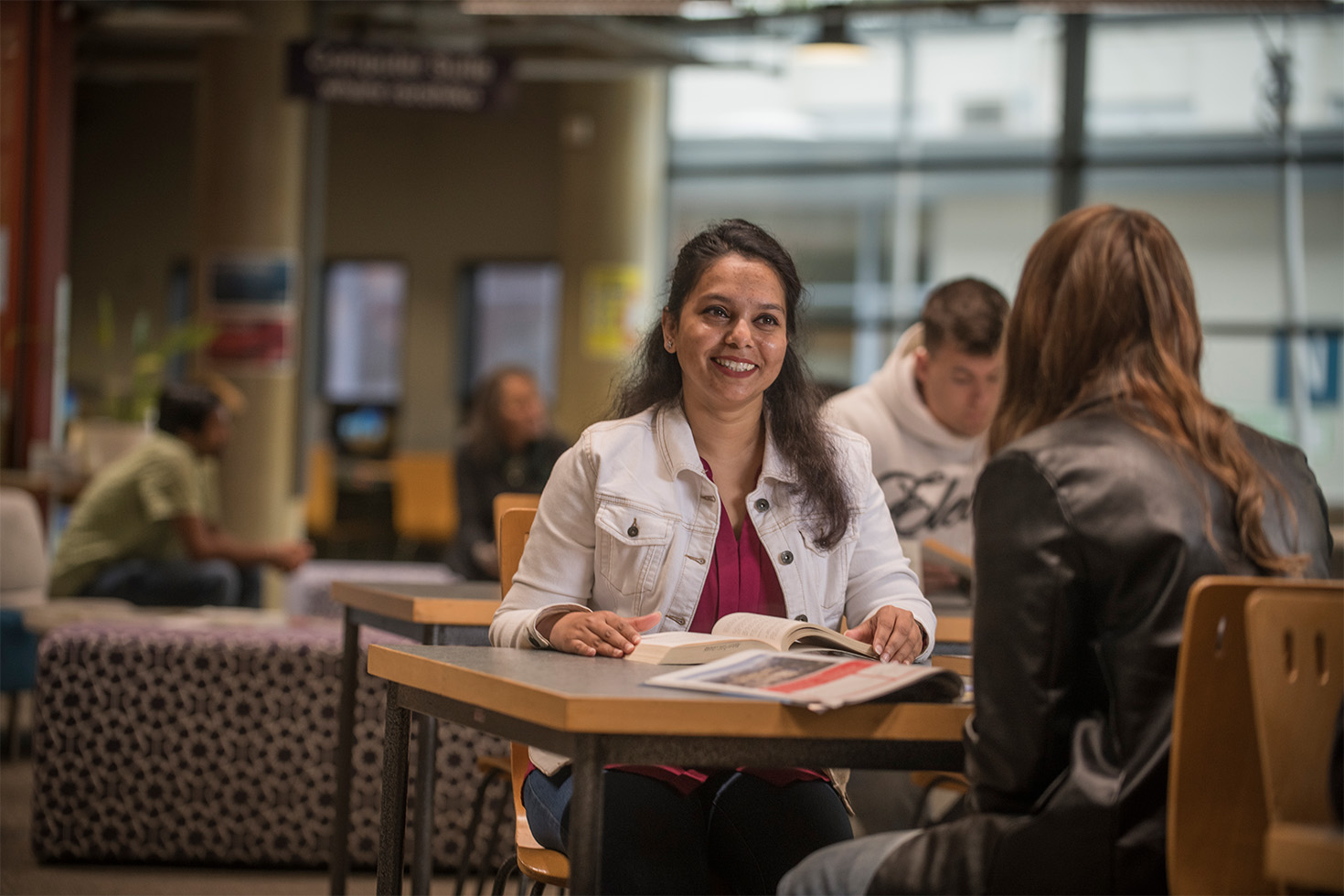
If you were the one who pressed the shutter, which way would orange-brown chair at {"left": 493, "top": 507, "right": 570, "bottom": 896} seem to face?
facing the viewer and to the right of the viewer

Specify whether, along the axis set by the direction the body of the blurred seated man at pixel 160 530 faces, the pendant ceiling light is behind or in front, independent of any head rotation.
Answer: in front

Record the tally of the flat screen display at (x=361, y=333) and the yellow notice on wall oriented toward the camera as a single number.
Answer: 2

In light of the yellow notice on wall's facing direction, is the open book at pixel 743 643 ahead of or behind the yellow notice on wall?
ahead

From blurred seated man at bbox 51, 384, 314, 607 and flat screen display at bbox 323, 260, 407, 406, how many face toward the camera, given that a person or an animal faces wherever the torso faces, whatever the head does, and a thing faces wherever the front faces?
1

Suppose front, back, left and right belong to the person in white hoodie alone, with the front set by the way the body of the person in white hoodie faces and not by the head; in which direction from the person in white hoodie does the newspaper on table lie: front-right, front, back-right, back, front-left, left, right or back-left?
front-right

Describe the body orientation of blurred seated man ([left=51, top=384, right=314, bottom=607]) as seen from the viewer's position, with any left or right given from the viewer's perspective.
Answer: facing to the right of the viewer

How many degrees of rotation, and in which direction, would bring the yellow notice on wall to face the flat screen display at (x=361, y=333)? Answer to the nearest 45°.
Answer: approximately 135° to its right

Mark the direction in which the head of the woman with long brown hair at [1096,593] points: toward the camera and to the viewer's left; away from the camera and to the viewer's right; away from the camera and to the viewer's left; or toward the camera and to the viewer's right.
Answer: away from the camera and to the viewer's left

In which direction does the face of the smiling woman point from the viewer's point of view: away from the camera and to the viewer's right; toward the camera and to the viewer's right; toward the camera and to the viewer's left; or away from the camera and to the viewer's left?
toward the camera and to the viewer's right

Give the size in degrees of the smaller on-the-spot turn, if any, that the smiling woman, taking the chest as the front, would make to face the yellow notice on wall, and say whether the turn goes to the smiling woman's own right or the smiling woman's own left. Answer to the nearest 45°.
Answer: approximately 180°

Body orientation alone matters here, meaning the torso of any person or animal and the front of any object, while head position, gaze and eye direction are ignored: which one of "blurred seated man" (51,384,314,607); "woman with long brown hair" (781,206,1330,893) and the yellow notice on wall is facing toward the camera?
the yellow notice on wall
